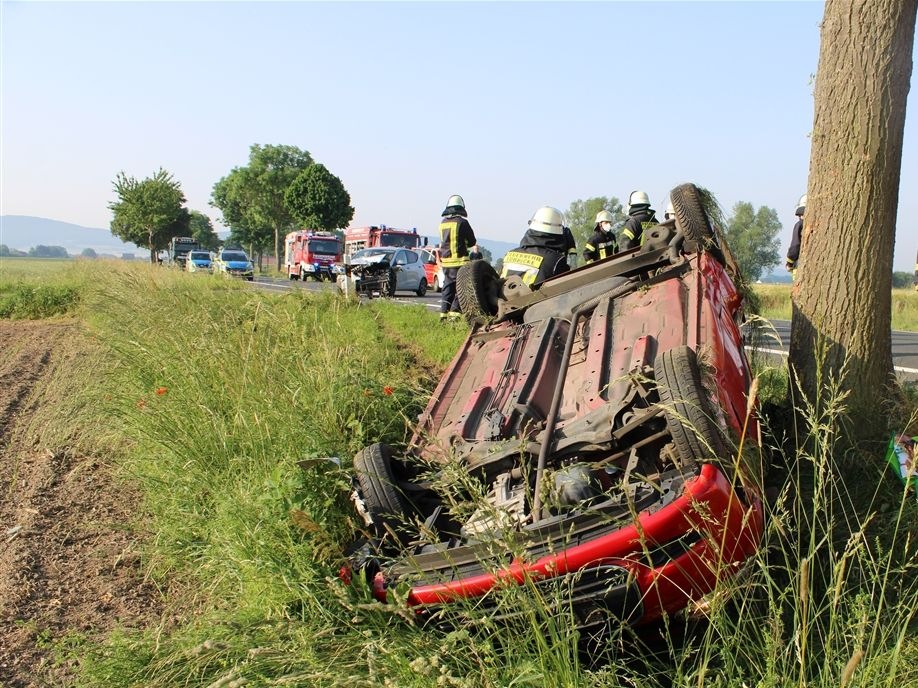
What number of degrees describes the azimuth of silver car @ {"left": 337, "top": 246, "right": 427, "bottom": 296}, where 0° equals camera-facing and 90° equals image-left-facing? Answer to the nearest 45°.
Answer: approximately 45°

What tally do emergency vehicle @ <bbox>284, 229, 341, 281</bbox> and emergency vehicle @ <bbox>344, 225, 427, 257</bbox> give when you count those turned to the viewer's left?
0

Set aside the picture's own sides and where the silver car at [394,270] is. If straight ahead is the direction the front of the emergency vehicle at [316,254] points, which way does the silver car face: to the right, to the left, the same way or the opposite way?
to the right

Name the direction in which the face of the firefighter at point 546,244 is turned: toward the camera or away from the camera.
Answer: away from the camera

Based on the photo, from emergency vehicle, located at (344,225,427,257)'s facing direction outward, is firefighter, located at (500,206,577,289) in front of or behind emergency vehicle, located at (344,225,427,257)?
in front

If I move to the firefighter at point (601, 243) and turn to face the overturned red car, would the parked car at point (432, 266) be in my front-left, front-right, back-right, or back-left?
back-right

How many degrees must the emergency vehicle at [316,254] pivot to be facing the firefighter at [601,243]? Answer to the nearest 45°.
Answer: approximately 45° to its right

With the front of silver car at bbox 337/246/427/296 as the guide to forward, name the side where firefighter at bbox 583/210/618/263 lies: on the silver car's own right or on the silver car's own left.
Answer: on the silver car's own left

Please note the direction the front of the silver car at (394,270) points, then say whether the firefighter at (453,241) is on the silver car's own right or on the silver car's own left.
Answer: on the silver car's own left
